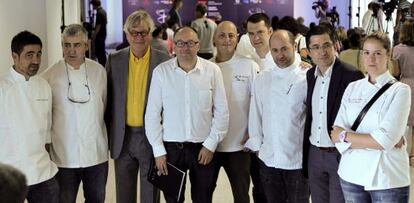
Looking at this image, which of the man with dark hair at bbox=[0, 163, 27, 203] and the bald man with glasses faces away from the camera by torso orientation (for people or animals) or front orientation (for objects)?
the man with dark hair

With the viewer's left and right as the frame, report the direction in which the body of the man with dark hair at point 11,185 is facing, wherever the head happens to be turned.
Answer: facing away from the viewer

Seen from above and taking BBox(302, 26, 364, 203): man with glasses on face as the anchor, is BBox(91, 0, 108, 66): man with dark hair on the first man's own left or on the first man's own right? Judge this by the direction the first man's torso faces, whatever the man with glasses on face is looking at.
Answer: on the first man's own right

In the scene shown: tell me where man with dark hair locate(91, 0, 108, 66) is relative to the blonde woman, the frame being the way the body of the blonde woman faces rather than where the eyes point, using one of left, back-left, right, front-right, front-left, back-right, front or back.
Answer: right

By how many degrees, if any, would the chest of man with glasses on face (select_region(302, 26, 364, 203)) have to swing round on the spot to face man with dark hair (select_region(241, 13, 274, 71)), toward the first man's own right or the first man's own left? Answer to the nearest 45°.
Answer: approximately 90° to the first man's own right

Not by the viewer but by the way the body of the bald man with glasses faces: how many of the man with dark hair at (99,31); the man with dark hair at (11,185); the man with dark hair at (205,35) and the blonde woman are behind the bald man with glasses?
2

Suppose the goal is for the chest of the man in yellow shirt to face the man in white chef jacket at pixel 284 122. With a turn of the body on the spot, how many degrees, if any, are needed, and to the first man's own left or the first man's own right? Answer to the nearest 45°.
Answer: approximately 45° to the first man's own left

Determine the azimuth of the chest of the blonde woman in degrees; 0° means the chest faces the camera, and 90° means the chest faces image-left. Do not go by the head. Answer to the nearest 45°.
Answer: approximately 45°

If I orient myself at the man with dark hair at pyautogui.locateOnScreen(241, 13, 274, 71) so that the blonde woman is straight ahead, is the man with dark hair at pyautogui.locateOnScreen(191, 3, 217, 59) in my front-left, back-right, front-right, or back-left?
back-left
